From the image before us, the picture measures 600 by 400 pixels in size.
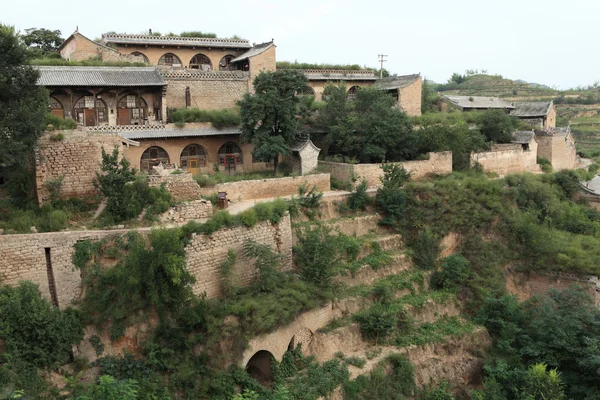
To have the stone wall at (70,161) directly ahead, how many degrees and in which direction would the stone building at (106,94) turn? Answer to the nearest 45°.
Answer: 0° — it already faces it

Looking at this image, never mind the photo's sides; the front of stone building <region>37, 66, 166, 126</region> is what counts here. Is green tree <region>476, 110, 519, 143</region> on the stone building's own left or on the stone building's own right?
on the stone building's own left

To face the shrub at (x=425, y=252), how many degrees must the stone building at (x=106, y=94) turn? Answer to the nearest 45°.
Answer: approximately 45° to its left

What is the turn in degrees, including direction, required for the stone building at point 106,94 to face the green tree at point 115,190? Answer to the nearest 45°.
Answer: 0° — it already faces it

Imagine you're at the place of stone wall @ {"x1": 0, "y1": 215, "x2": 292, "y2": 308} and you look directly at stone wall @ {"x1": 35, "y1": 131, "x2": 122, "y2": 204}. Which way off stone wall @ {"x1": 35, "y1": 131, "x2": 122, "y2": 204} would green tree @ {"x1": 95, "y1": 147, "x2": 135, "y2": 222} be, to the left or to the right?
right

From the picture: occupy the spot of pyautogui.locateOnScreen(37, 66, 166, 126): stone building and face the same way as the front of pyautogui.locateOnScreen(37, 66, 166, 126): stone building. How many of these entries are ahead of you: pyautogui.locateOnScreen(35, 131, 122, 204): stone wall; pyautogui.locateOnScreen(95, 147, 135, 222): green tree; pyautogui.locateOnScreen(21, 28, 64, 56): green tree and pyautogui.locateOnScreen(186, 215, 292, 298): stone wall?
3

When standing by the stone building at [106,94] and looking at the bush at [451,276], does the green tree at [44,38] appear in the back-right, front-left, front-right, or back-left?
back-left

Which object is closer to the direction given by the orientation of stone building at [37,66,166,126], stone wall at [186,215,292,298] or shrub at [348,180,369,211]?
the stone wall

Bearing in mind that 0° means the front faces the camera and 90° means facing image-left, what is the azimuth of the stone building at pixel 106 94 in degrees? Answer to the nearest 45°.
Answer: approximately 0°

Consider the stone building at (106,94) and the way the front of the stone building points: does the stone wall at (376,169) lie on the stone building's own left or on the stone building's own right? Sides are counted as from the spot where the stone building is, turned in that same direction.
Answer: on the stone building's own left
